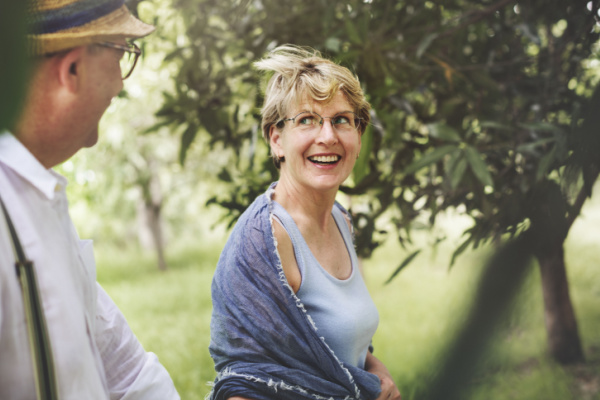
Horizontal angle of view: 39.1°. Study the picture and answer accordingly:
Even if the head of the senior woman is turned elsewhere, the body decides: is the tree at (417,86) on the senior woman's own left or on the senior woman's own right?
on the senior woman's own left

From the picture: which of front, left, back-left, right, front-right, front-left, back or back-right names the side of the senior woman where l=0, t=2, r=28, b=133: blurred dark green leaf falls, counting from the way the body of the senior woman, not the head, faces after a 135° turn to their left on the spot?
back
